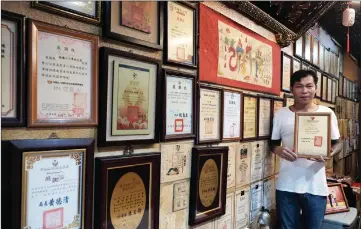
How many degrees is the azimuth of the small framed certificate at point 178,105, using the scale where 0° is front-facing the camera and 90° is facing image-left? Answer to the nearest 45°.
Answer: approximately 315°

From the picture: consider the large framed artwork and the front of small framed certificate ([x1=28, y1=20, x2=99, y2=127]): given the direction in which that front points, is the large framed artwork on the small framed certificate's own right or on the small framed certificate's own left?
on the small framed certificate's own left

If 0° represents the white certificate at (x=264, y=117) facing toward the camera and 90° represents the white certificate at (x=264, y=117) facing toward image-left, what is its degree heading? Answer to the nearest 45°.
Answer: approximately 315°

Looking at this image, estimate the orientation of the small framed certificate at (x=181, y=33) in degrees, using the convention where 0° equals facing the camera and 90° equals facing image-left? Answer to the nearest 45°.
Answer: approximately 315°

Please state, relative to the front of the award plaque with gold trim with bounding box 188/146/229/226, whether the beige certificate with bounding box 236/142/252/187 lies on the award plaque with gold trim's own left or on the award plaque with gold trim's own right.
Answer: on the award plaque with gold trim's own left

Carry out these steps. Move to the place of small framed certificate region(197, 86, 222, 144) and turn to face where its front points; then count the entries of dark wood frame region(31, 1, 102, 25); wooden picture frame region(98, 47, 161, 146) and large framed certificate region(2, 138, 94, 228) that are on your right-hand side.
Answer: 3
